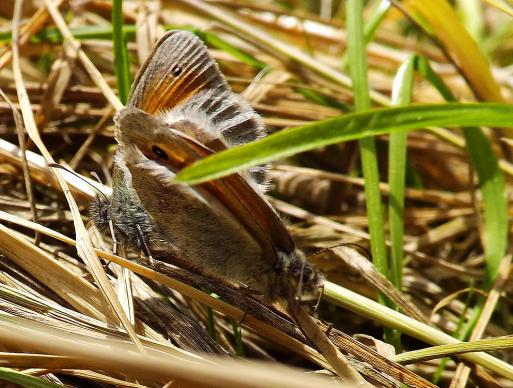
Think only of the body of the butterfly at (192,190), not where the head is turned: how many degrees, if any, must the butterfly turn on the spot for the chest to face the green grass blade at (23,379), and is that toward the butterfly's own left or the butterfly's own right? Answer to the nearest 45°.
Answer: approximately 135° to the butterfly's own right

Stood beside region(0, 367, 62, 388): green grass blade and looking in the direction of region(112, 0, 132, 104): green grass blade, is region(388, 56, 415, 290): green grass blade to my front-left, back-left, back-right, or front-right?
front-right

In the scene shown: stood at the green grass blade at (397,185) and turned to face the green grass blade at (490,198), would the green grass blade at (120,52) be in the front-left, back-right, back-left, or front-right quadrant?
back-left
